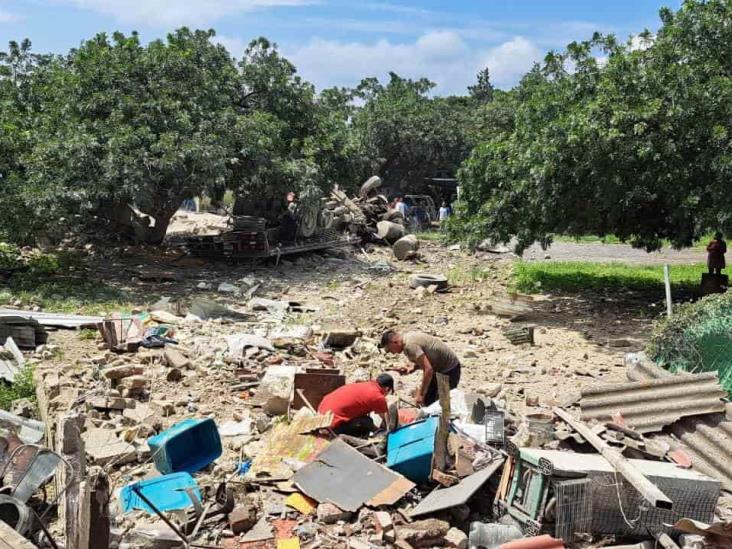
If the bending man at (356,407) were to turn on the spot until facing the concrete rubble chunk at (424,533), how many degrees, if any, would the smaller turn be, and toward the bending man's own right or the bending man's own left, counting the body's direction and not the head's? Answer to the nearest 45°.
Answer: approximately 90° to the bending man's own right

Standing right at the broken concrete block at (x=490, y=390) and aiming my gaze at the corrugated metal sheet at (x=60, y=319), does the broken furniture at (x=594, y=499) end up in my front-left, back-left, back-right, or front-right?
back-left

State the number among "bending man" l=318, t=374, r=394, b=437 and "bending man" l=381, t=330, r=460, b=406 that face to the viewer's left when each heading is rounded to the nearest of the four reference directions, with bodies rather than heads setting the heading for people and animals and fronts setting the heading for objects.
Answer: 1

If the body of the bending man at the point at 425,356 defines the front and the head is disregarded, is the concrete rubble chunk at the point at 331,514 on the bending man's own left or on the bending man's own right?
on the bending man's own left

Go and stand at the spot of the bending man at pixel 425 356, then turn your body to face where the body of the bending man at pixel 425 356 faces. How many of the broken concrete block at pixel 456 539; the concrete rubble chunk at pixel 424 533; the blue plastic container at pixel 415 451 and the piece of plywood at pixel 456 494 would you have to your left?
4

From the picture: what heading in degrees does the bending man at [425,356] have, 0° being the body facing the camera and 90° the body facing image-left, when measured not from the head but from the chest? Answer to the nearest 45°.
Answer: approximately 90°

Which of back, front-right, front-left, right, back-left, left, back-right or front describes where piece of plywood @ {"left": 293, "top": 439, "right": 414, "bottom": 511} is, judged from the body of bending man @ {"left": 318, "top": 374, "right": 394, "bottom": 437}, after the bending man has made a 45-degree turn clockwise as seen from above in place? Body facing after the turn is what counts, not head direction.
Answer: front-right

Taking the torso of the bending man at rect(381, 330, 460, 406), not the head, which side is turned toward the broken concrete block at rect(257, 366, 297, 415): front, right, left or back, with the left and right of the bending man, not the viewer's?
front

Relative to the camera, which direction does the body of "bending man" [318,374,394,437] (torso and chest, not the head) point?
to the viewer's right

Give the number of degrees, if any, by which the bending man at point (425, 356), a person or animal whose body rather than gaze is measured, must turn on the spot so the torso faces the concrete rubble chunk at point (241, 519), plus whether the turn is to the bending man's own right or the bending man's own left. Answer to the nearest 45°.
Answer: approximately 45° to the bending man's own left

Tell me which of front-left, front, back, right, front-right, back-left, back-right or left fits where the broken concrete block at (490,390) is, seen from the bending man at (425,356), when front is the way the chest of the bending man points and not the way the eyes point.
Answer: back-right

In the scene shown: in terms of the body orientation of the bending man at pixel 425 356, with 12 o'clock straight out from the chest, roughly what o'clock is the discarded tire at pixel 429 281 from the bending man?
The discarded tire is roughly at 3 o'clock from the bending man.

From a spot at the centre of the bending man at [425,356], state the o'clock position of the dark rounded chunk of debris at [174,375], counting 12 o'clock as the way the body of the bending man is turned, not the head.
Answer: The dark rounded chunk of debris is roughly at 1 o'clock from the bending man.

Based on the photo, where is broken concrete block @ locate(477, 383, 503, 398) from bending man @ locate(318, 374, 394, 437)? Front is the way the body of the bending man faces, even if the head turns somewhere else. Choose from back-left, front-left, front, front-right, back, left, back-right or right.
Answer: front-left

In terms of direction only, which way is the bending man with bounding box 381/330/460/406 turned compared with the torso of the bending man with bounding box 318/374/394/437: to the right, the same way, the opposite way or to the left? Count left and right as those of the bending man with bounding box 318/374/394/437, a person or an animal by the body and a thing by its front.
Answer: the opposite way

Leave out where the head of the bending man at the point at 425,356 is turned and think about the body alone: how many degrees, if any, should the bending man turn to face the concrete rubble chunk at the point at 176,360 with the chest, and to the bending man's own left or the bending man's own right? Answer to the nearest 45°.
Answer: approximately 45° to the bending man's own right

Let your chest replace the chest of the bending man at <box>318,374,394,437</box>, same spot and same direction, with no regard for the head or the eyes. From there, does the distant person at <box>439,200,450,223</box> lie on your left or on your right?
on your left

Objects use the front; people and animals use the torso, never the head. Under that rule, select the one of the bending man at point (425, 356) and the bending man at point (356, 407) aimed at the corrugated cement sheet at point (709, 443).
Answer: the bending man at point (356, 407)

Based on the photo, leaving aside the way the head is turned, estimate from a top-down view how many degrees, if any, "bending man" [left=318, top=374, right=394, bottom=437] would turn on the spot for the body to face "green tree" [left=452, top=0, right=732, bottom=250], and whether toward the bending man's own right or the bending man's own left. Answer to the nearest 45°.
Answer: approximately 45° to the bending man's own left
